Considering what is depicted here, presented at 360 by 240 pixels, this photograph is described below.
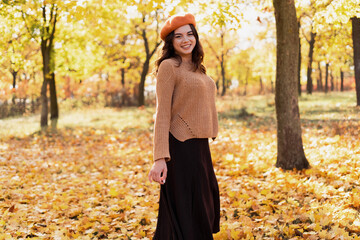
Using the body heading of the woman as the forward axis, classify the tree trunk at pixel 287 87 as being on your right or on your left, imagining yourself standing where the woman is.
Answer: on your left
